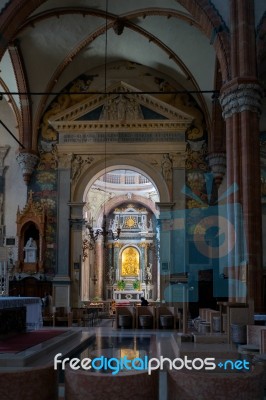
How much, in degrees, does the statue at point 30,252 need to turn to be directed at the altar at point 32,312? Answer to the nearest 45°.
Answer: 0° — it already faces it

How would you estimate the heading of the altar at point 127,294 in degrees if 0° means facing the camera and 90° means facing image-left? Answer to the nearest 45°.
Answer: approximately 0°

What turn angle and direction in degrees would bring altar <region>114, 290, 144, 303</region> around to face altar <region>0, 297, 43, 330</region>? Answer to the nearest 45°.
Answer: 0° — it already faces it

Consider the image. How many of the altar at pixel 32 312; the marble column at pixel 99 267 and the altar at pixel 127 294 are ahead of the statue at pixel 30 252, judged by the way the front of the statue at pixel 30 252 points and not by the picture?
1

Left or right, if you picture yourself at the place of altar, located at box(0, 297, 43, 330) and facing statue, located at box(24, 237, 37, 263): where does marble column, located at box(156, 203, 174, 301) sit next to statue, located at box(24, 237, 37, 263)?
right
